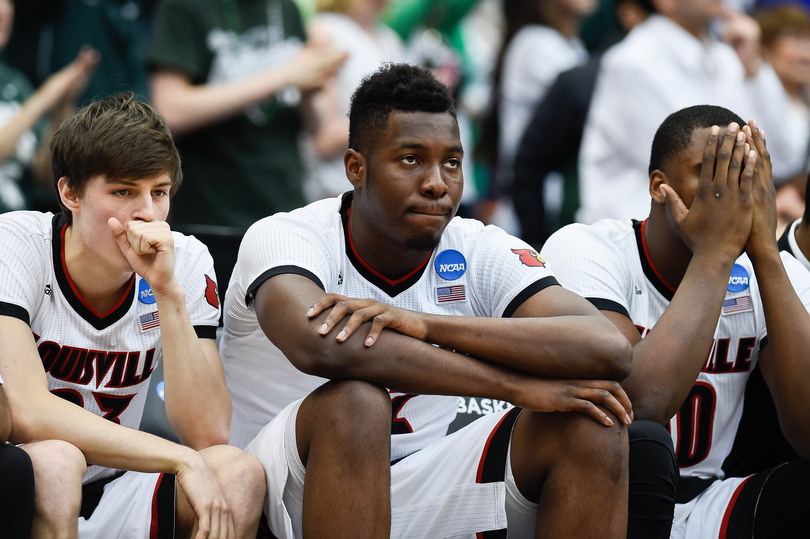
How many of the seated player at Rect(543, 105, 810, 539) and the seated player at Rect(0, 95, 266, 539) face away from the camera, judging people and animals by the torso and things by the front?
0

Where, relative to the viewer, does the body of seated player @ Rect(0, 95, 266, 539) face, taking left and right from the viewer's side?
facing the viewer and to the right of the viewer

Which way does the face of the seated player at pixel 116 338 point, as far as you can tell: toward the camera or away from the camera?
toward the camera

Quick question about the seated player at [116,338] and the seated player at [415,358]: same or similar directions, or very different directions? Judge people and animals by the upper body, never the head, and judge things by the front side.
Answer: same or similar directions

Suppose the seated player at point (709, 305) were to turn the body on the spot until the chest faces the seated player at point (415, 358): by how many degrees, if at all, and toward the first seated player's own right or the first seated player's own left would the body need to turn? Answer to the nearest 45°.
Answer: approximately 90° to the first seated player's own right

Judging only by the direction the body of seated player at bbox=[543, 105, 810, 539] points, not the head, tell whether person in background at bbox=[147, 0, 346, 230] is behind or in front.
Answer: behind

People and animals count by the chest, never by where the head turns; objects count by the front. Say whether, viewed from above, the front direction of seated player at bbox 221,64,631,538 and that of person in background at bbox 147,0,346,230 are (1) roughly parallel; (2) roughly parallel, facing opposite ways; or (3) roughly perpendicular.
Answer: roughly parallel

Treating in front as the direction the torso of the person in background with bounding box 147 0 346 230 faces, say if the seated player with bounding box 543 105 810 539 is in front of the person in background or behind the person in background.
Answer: in front

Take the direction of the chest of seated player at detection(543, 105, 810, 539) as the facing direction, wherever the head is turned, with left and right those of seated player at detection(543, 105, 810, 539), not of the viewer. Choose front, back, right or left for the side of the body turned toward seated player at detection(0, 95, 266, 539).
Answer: right

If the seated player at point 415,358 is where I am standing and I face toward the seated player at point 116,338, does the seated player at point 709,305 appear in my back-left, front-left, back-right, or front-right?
back-right

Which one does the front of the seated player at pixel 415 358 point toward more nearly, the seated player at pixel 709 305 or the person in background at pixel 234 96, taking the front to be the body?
the seated player

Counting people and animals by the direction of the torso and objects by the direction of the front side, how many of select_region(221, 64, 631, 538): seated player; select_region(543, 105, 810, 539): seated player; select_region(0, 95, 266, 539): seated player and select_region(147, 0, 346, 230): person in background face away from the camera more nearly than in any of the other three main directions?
0

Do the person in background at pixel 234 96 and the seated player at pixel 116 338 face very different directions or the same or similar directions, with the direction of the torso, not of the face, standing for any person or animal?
same or similar directions

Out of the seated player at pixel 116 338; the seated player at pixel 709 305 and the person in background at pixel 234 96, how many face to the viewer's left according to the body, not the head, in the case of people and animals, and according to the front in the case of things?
0

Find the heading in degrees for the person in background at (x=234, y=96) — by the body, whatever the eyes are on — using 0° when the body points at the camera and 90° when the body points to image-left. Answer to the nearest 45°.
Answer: approximately 315°

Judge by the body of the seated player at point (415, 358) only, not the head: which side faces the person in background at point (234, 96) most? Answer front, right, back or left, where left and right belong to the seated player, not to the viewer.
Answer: back

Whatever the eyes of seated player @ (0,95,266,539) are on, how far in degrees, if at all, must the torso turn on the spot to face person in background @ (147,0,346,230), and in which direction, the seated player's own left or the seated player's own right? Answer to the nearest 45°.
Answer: approximately 135° to the seated player's own left

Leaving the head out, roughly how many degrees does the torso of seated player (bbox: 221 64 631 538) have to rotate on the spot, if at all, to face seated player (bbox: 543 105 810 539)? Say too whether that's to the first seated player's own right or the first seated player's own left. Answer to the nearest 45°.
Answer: approximately 90° to the first seated player's own left

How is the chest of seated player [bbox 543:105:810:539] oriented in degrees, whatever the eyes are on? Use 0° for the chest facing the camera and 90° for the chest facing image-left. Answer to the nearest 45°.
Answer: approximately 315°
